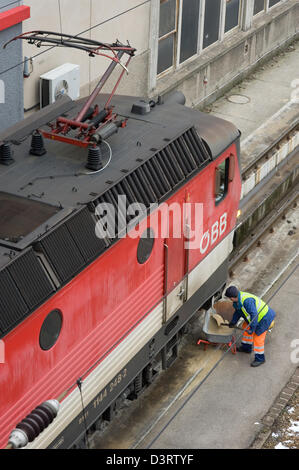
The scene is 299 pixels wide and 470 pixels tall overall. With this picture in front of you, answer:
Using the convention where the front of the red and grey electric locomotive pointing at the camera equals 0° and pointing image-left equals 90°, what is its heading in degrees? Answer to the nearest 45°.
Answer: approximately 225°

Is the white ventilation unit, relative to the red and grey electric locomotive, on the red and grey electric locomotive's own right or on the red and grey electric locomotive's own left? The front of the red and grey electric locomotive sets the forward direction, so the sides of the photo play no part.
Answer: on the red and grey electric locomotive's own left

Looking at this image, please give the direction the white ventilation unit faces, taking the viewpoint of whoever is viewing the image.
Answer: facing the viewer and to the right of the viewer

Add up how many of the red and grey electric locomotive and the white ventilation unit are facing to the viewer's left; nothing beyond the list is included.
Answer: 0

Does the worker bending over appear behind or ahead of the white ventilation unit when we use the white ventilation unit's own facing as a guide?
ahead
